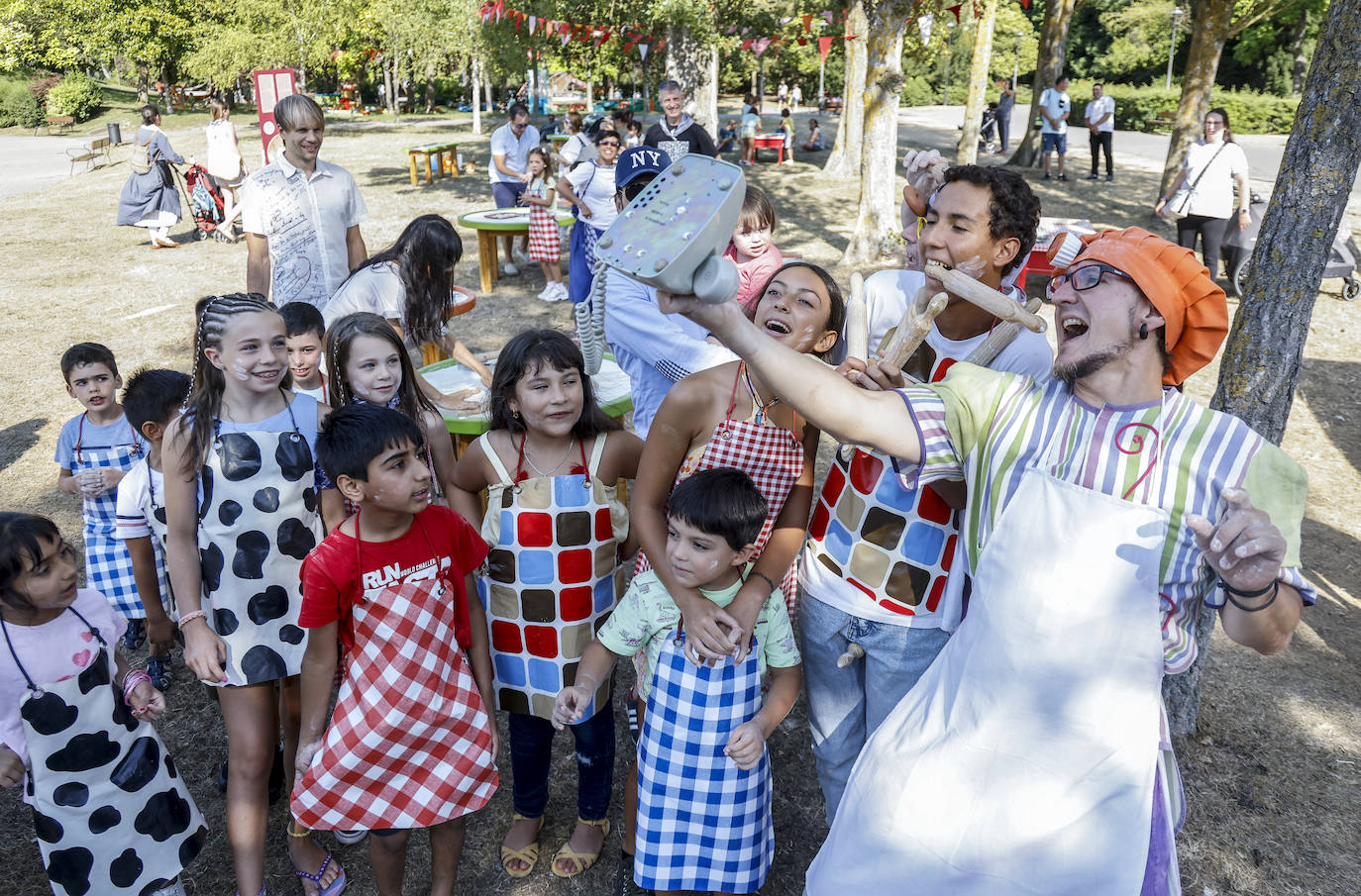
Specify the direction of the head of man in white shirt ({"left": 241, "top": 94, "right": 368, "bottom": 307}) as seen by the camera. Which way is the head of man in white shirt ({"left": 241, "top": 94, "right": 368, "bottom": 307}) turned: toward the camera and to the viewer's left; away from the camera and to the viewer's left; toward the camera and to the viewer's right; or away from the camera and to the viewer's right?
toward the camera and to the viewer's right

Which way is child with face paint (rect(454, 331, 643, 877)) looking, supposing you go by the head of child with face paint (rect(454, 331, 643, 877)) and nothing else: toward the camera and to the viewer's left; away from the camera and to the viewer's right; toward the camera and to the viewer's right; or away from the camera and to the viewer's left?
toward the camera and to the viewer's right

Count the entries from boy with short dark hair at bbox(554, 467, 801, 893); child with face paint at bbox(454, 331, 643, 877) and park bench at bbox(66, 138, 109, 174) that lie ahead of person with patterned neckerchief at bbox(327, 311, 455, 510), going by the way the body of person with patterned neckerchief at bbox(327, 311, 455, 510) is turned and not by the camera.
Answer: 2

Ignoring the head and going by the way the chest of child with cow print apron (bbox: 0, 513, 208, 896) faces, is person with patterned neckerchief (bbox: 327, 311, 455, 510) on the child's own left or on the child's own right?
on the child's own left

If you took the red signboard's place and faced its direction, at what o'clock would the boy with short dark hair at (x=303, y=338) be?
The boy with short dark hair is roughly at 12 o'clock from the red signboard.

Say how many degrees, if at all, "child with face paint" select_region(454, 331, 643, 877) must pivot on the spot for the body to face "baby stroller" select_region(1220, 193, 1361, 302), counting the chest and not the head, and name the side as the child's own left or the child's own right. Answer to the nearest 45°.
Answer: approximately 135° to the child's own left

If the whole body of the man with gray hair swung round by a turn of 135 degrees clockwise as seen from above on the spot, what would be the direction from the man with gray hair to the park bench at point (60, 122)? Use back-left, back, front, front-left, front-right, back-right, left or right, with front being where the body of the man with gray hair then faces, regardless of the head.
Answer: front

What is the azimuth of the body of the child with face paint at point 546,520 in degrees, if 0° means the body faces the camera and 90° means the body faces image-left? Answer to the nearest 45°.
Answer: approximately 0°

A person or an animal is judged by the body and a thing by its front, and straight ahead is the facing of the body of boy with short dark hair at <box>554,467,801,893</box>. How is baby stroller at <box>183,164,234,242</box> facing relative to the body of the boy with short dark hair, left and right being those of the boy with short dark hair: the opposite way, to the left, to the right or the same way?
to the left

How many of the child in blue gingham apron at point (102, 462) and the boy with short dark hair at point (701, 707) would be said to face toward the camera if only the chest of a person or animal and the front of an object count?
2

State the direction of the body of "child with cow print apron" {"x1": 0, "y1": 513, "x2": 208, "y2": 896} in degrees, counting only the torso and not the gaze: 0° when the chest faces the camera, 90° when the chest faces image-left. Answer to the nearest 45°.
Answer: approximately 315°
